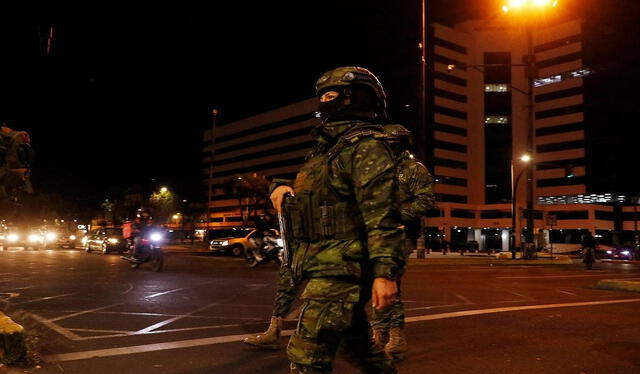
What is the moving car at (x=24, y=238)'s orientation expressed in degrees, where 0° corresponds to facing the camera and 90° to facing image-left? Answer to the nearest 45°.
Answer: approximately 0°

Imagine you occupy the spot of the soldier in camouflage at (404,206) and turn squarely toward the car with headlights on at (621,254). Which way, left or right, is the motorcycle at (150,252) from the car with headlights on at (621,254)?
left

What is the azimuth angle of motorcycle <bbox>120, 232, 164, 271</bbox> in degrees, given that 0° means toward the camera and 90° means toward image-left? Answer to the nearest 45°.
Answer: approximately 315°

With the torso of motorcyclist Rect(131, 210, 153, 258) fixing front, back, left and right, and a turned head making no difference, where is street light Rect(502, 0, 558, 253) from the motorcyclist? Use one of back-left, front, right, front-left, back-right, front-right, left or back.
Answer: front-left

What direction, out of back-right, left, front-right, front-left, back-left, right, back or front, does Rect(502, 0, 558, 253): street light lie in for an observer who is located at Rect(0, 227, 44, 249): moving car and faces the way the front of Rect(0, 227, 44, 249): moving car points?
front-left

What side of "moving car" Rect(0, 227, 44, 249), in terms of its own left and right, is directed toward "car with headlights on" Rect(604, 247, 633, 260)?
left

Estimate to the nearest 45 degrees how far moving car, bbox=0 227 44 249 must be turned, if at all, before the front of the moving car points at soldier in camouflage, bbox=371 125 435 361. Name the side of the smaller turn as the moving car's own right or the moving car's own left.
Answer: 0° — it already faces them
